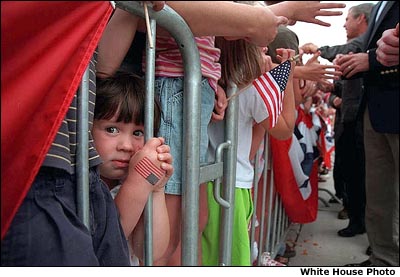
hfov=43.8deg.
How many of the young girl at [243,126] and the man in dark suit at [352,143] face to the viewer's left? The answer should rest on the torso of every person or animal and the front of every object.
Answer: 1

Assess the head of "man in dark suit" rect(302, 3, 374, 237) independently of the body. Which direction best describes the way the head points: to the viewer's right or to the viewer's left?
to the viewer's left

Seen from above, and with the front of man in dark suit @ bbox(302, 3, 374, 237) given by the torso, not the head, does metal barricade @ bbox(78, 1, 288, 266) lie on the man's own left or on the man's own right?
on the man's own left

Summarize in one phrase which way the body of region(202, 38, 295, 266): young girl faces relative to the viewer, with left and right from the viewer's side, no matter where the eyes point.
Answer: facing away from the viewer and to the right of the viewer

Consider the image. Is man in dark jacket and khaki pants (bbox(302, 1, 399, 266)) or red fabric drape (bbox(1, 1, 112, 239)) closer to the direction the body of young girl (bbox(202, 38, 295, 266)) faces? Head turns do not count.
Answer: the man in dark jacket and khaki pants

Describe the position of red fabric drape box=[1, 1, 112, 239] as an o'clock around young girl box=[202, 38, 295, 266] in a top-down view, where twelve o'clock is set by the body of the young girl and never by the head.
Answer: The red fabric drape is roughly at 5 o'clock from the young girl.

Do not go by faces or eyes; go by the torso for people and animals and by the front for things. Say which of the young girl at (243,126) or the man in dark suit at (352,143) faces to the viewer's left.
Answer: the man in dark suit

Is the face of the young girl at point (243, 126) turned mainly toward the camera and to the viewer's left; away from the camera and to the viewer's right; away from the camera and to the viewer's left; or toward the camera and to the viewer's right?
away from the camera and to the viewer's right

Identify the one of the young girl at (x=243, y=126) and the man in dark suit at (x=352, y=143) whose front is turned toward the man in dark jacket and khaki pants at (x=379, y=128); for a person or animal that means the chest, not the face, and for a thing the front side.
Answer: the young girl

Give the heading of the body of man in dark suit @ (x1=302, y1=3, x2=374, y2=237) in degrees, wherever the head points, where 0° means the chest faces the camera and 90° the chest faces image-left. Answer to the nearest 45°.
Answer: approximately 90°

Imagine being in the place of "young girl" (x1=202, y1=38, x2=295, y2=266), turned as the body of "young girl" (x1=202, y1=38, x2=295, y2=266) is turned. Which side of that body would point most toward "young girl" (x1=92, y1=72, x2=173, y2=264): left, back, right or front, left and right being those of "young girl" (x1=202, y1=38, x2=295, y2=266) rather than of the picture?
back
